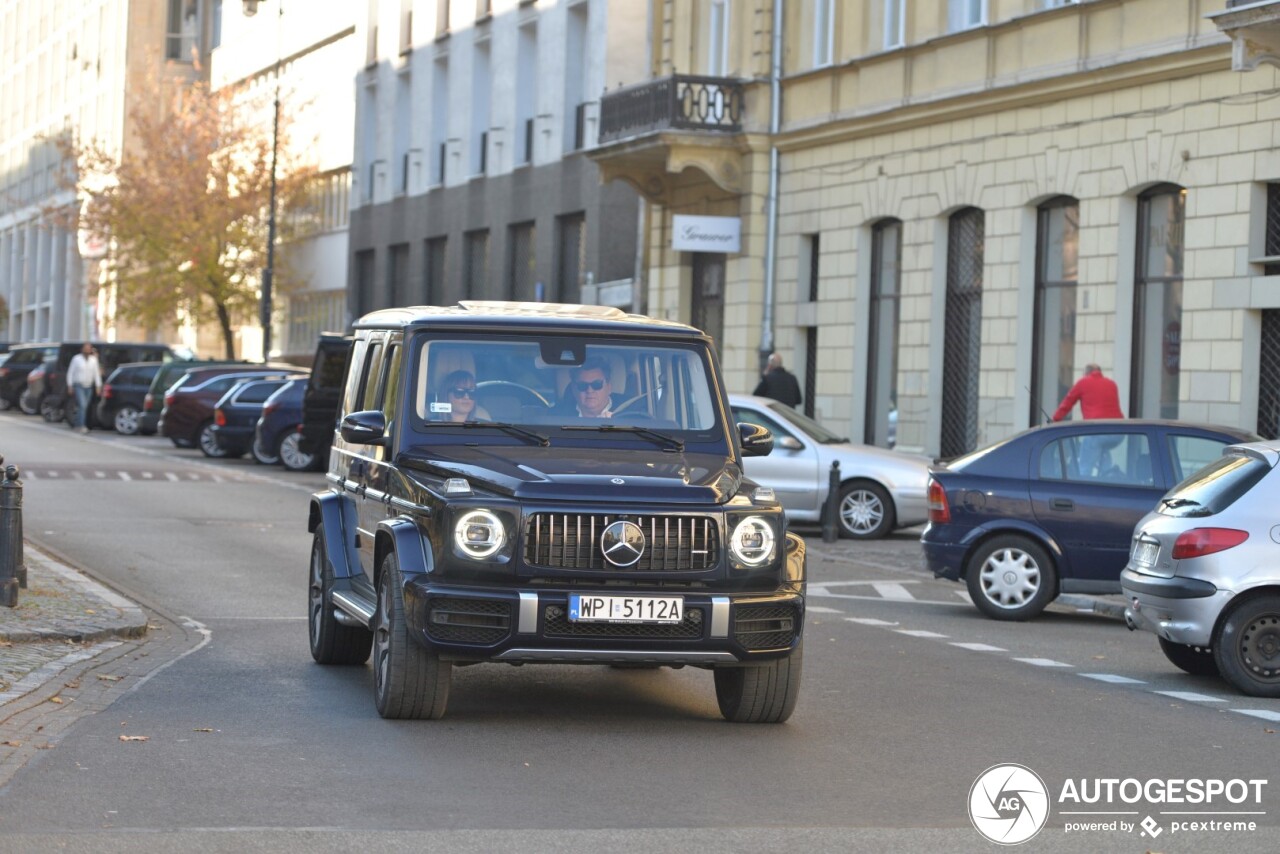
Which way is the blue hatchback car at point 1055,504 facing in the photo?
to the viewer's right

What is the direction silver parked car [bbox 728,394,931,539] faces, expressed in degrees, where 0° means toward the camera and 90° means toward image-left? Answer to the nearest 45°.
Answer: approximately 270°

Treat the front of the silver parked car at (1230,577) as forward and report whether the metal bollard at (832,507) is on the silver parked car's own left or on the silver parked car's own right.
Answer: on the silver parked car's own left

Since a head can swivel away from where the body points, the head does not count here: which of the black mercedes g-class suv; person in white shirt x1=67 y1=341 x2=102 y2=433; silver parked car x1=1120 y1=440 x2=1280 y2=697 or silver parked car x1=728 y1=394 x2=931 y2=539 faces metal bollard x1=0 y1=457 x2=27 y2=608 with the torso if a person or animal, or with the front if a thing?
the person in white shirt

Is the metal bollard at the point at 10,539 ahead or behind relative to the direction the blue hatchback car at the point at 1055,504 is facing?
behind
